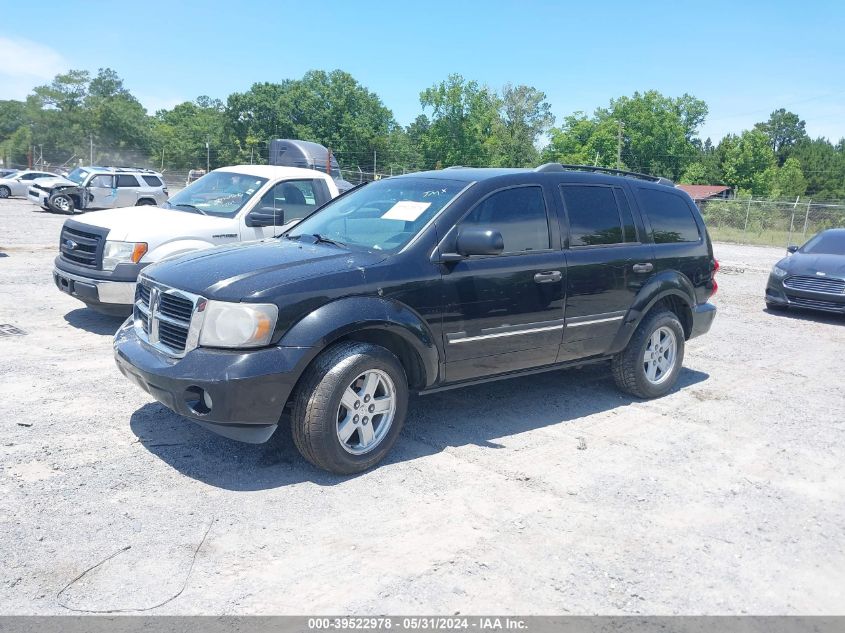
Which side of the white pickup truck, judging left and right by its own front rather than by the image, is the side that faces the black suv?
left

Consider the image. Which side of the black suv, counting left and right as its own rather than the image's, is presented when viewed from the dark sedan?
back

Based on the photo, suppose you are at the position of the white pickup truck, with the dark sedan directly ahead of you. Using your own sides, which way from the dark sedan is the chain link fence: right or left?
left

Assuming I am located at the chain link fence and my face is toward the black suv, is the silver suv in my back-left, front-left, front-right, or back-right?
front-right

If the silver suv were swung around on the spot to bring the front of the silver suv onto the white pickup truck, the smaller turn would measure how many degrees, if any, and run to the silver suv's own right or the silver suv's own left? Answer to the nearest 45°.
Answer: approximately 45° to the silver suv's own left

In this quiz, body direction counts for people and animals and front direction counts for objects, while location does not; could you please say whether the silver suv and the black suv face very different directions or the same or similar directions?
same or similar directions

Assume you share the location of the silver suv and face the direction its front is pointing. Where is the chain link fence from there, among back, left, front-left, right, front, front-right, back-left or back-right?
back-left

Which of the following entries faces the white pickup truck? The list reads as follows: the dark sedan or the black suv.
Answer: the dark sedan

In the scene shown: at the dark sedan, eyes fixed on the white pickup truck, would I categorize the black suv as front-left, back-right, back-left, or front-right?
front-left

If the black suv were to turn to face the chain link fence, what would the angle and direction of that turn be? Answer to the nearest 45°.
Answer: approximately 180°

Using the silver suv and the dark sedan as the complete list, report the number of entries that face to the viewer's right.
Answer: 0

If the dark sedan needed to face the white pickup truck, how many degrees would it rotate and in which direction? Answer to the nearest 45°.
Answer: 0° — it already faces it

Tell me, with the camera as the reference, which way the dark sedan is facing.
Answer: facing the viewer and to the left of the viewer

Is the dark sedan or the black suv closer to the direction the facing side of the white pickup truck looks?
the black suv

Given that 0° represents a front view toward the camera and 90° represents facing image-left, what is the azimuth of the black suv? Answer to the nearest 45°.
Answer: approximately 45°

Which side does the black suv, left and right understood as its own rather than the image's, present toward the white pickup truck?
right
